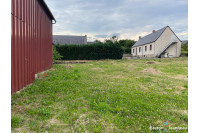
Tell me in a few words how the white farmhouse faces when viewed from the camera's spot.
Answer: facing the viewer and to the left of the viewer

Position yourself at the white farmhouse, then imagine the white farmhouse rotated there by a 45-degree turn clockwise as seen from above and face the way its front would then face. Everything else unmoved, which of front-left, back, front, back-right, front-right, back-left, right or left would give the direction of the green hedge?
front-left
